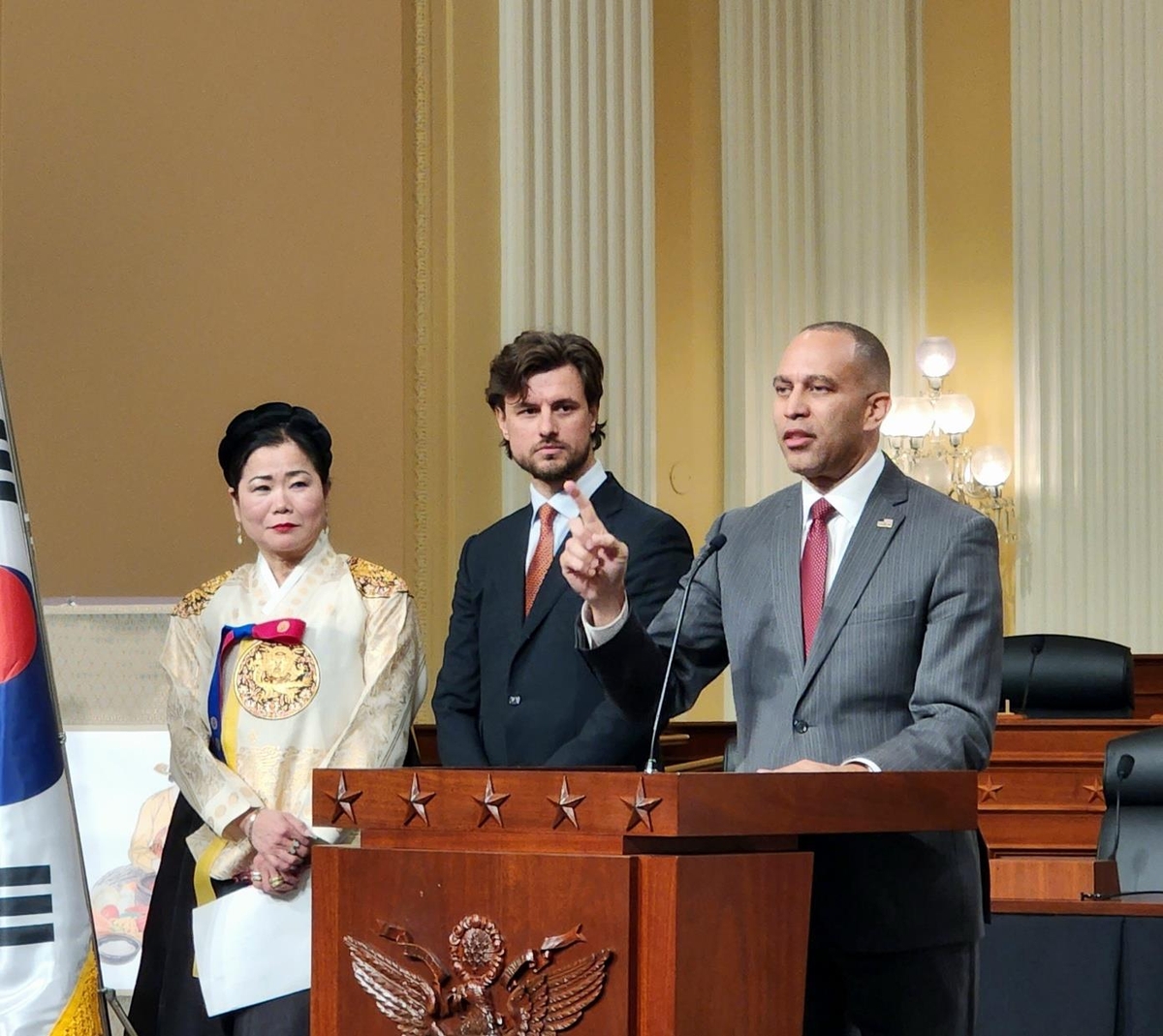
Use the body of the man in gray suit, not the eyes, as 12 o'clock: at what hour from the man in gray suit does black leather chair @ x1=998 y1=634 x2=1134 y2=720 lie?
The black leather chair is roughly at 5 o'clock from the man in gray suit.

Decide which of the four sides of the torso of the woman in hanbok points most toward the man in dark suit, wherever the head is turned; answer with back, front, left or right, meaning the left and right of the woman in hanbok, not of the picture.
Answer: left

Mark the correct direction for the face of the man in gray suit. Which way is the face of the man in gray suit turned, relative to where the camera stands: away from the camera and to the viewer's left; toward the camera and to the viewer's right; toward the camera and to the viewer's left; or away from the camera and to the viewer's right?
toward the camera and to the viewer's left

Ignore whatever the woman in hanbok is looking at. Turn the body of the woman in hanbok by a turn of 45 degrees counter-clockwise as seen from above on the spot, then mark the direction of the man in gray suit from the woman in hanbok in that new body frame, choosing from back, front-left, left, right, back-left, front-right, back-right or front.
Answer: front

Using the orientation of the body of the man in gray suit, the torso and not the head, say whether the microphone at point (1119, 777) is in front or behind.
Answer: behind

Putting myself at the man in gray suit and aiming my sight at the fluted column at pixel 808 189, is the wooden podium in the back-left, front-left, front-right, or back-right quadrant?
back-left

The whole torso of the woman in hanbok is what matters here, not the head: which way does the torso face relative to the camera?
toward the camera

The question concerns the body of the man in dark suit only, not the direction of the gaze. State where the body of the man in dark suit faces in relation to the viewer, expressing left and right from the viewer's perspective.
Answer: facing the viewer and to the left of the viewer
